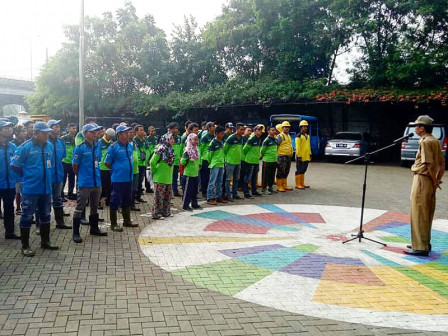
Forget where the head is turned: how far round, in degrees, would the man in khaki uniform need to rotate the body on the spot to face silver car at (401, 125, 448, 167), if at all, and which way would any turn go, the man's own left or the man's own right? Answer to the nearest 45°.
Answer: approximately 90° to the man's own right

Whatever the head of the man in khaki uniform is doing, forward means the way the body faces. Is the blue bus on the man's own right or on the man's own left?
on the man's own right

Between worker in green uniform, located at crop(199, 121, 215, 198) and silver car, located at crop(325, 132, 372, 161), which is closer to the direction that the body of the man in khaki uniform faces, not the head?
the worker in green uniform

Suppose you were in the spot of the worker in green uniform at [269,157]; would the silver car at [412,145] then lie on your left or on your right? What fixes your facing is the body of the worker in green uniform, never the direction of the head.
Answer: on your left

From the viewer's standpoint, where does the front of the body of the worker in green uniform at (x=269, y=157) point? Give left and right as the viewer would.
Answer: facing the viewer and to the right of the viewer

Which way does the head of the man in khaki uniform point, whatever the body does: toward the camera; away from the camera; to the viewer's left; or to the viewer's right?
to the viewer's left

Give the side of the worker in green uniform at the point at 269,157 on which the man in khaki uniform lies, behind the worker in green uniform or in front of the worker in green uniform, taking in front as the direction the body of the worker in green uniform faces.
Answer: in front

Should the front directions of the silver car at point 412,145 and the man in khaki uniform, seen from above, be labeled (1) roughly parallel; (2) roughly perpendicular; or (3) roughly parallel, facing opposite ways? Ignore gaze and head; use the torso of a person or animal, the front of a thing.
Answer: roughly perpendicular

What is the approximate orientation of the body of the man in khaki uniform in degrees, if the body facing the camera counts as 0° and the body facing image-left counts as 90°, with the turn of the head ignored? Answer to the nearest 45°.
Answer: approximately 90°

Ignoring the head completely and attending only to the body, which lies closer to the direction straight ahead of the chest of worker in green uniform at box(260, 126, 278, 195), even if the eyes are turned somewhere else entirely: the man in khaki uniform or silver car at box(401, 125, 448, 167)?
the man in khaki uniform
